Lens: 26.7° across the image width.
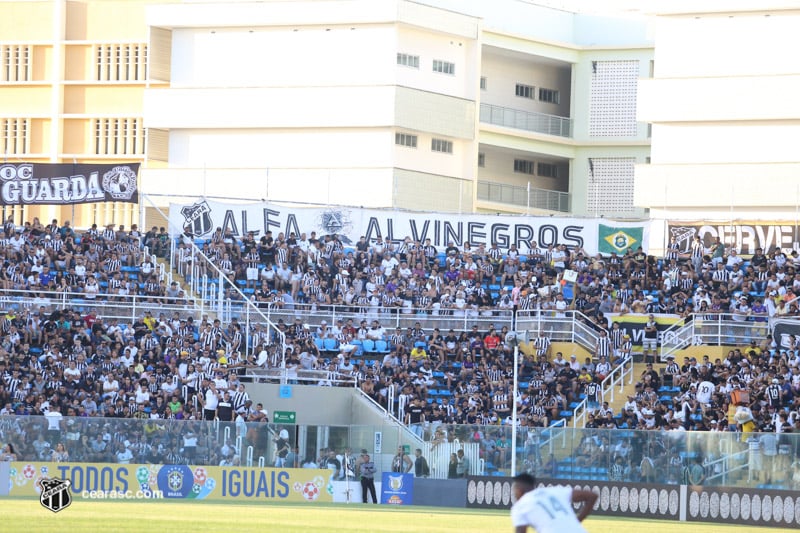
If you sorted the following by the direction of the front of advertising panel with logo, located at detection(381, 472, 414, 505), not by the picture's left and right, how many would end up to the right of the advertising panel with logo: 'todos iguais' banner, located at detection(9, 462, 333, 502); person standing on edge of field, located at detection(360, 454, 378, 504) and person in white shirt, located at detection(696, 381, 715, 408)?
2

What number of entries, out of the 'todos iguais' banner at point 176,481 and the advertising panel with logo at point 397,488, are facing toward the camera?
2

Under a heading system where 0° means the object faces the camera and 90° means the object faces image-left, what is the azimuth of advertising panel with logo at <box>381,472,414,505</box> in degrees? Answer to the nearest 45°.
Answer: approximately 0°

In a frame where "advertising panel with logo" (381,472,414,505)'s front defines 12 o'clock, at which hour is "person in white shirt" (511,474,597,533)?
The person in white shirt is roughly at 12 o'clock from the advertising panel with logo.

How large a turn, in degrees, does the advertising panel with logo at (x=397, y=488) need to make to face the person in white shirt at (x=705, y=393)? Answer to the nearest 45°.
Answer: approximately 135° to its left
